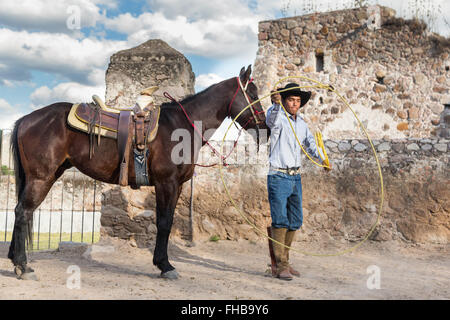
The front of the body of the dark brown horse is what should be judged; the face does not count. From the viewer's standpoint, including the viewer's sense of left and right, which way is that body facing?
facing to the right of the viewer

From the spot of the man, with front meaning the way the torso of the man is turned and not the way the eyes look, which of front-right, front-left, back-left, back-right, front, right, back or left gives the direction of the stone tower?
back

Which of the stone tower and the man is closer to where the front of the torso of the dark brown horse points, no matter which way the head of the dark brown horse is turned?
the man

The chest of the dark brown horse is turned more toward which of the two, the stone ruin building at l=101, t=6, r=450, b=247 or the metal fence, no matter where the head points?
the stone ruin building
